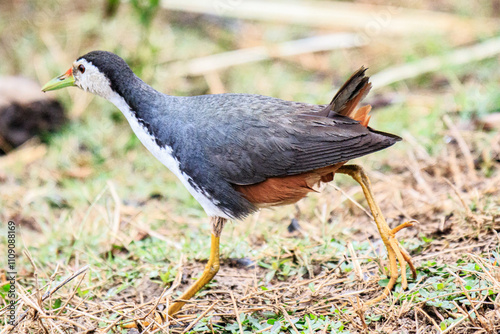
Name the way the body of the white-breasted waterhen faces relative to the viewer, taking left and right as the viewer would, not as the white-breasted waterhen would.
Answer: facing to the left of the viewer
